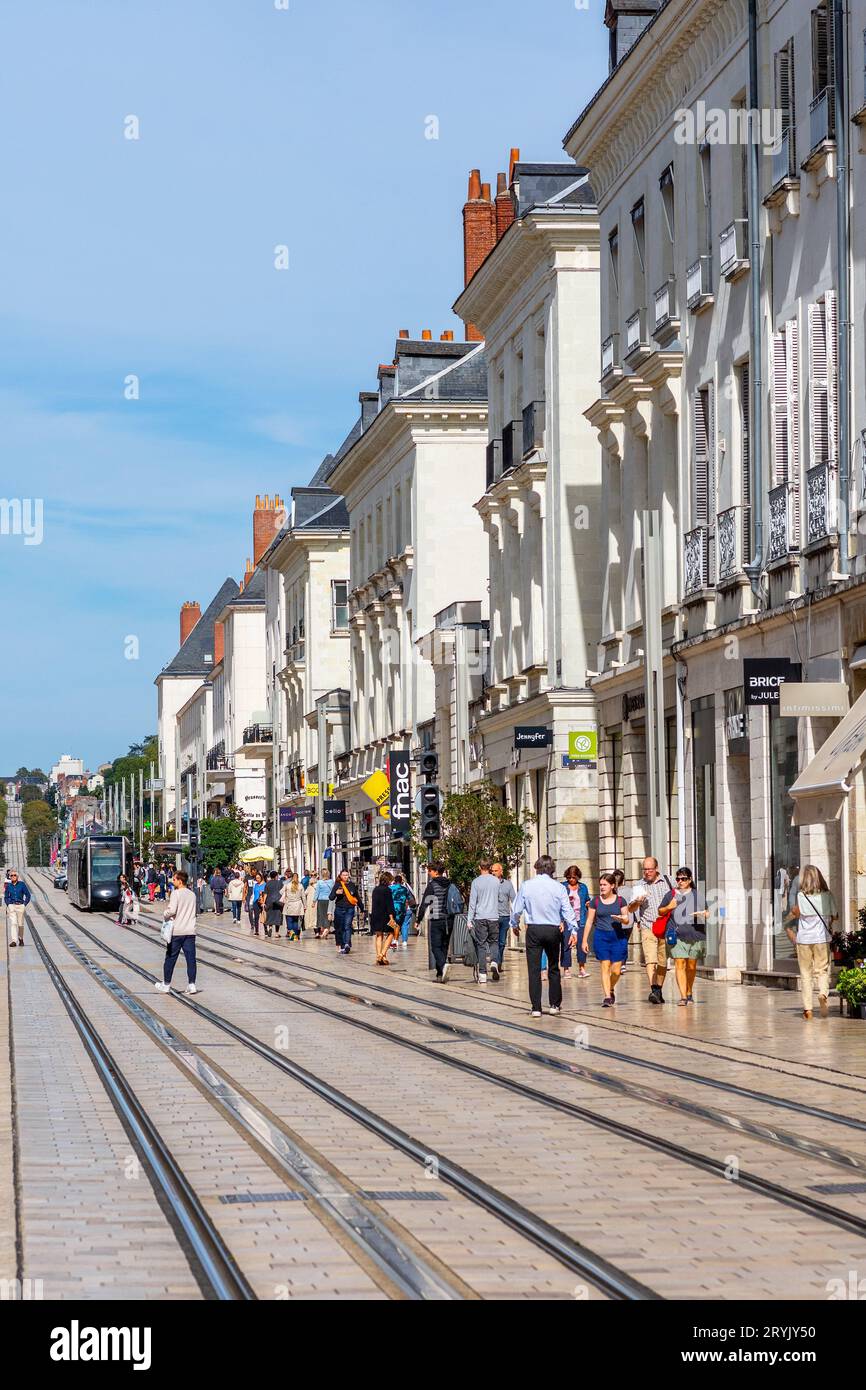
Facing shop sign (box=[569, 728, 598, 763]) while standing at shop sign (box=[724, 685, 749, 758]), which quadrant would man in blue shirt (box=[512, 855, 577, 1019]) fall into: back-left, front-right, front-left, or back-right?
back-left

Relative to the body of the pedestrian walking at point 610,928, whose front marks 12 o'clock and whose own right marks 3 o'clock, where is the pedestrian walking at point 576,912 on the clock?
the pedestrian walking at point 576,912 is roughly at 6 o'clock from the pedestrian walking at point 610,928.

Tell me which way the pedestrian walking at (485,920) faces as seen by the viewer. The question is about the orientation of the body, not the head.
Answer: away from the camera

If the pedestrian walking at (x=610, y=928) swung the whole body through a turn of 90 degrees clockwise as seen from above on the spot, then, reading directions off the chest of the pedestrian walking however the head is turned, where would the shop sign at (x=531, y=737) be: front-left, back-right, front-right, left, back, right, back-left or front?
right

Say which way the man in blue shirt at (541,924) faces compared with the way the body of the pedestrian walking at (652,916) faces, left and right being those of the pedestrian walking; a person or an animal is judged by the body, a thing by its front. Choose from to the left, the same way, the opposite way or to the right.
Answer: the opposite way
